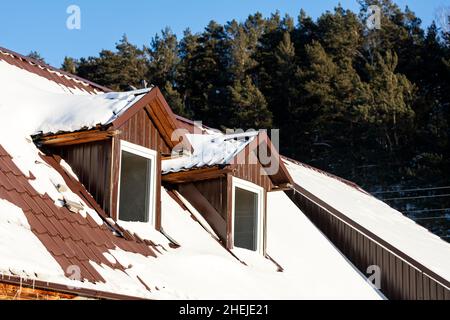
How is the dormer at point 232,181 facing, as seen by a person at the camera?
facing the viewer and to the right of the viewer

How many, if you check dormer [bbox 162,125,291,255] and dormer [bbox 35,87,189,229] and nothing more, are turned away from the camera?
0

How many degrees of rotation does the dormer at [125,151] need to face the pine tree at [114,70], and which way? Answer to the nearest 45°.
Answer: approximately 135° to its left

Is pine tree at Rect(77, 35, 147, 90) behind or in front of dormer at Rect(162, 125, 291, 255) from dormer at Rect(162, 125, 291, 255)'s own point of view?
behind

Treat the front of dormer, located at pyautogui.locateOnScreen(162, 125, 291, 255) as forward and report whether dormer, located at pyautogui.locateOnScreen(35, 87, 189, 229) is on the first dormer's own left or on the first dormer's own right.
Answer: on the first dormer's own right

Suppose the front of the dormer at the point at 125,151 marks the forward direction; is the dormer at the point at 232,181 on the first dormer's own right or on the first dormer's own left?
on the first dormer's own left

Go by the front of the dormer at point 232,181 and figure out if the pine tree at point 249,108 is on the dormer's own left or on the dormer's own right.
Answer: on the dormer's own left
